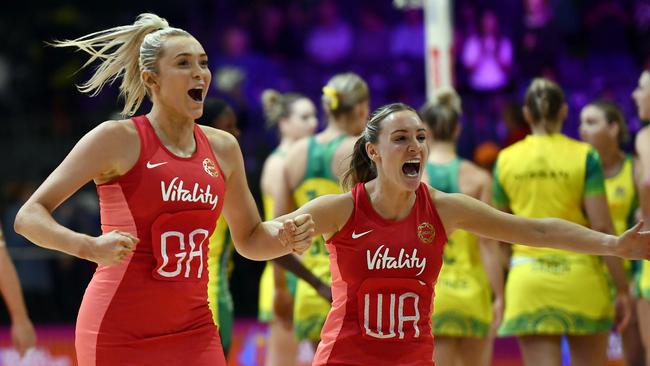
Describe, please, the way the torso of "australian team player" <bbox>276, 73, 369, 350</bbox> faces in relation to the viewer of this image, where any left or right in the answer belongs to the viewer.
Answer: facing away from the viewer and to the right of the viewer

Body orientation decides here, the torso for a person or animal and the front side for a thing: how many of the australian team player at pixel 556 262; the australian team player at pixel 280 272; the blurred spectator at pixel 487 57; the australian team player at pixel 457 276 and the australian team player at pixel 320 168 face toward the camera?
1

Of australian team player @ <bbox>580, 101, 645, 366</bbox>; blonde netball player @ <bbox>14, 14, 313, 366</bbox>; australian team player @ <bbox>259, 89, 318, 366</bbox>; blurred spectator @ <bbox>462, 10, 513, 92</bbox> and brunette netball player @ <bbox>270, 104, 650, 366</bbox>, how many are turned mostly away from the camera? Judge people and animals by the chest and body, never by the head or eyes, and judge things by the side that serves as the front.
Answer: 0

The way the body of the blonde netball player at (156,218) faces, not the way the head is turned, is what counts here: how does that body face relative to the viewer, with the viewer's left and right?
facing the viewer and to the right of the viewer

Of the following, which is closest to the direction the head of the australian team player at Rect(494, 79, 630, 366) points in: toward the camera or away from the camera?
away from the camera

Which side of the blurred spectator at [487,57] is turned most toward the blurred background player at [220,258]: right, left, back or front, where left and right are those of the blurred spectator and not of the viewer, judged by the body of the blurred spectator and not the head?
front

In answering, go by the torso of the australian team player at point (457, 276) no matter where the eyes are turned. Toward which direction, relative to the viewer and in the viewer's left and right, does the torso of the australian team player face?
facing away from the viewer

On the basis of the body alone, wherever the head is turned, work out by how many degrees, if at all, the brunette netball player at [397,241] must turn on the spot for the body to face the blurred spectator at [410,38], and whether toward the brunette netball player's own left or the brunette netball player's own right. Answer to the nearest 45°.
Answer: approximately 135° to the brunette netball player's own left

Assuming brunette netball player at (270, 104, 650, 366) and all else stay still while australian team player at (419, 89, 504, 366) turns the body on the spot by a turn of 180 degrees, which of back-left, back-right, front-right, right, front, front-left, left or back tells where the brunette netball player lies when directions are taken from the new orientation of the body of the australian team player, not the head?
front

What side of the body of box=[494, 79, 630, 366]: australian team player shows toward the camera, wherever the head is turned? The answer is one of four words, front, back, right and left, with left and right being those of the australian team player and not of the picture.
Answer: back

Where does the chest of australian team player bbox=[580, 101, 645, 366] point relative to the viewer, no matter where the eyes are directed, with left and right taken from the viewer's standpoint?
facing the viewer and to the left of the viewer

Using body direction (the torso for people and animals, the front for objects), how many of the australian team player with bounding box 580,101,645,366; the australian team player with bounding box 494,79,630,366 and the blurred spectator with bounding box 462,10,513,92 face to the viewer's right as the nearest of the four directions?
0

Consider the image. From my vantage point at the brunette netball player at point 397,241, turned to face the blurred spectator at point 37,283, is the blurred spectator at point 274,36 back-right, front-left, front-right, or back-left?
front-right

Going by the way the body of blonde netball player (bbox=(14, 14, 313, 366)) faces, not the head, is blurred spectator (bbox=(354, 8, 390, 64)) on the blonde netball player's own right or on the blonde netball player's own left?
on the blonde netball player's own left

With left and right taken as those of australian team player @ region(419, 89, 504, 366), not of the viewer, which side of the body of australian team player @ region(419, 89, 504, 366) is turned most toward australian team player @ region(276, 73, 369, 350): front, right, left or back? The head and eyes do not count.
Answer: left
